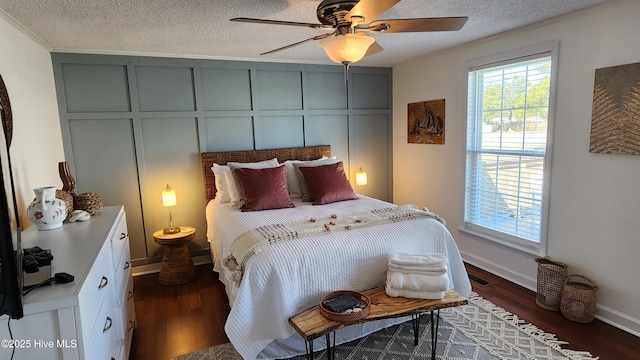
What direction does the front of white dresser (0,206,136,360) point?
to the viewer's right

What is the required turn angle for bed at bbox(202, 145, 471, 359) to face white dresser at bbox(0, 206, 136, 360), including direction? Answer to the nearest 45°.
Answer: approximately 90° to its right

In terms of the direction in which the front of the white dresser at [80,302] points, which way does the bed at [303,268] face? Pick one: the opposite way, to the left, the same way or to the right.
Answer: to the right

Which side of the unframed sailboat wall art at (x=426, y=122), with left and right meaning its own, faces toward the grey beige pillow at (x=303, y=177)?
front

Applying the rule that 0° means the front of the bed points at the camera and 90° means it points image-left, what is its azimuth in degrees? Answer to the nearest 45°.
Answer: approximately 315°

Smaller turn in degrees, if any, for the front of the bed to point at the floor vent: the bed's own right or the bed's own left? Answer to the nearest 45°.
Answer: approximately 90° to the bed's own left

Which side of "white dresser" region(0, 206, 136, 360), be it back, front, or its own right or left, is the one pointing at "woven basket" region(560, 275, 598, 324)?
front

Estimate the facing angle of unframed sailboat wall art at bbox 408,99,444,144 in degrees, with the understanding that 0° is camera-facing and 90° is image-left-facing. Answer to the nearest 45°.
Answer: approximately 45°

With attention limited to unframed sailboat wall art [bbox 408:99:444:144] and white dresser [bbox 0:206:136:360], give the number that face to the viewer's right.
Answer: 1

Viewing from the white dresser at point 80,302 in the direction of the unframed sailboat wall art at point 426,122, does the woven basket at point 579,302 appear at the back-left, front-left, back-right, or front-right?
front-right

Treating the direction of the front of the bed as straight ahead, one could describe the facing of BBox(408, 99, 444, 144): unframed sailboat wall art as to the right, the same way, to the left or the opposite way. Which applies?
to the right

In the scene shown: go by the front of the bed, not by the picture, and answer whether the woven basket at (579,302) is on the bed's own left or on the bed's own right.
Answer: on the bed's own left

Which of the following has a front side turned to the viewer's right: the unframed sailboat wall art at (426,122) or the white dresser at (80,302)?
the white dresser

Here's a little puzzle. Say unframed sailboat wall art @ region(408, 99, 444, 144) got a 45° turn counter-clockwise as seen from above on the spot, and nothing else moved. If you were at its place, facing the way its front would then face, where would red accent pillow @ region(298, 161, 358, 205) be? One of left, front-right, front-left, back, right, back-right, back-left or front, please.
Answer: front-right

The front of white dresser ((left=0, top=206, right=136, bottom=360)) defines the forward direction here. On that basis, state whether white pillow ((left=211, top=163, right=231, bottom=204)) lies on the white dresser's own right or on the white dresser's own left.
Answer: on the white dresser's own left

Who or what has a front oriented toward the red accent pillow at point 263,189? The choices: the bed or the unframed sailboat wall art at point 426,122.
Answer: the unframed sailboat wall art
